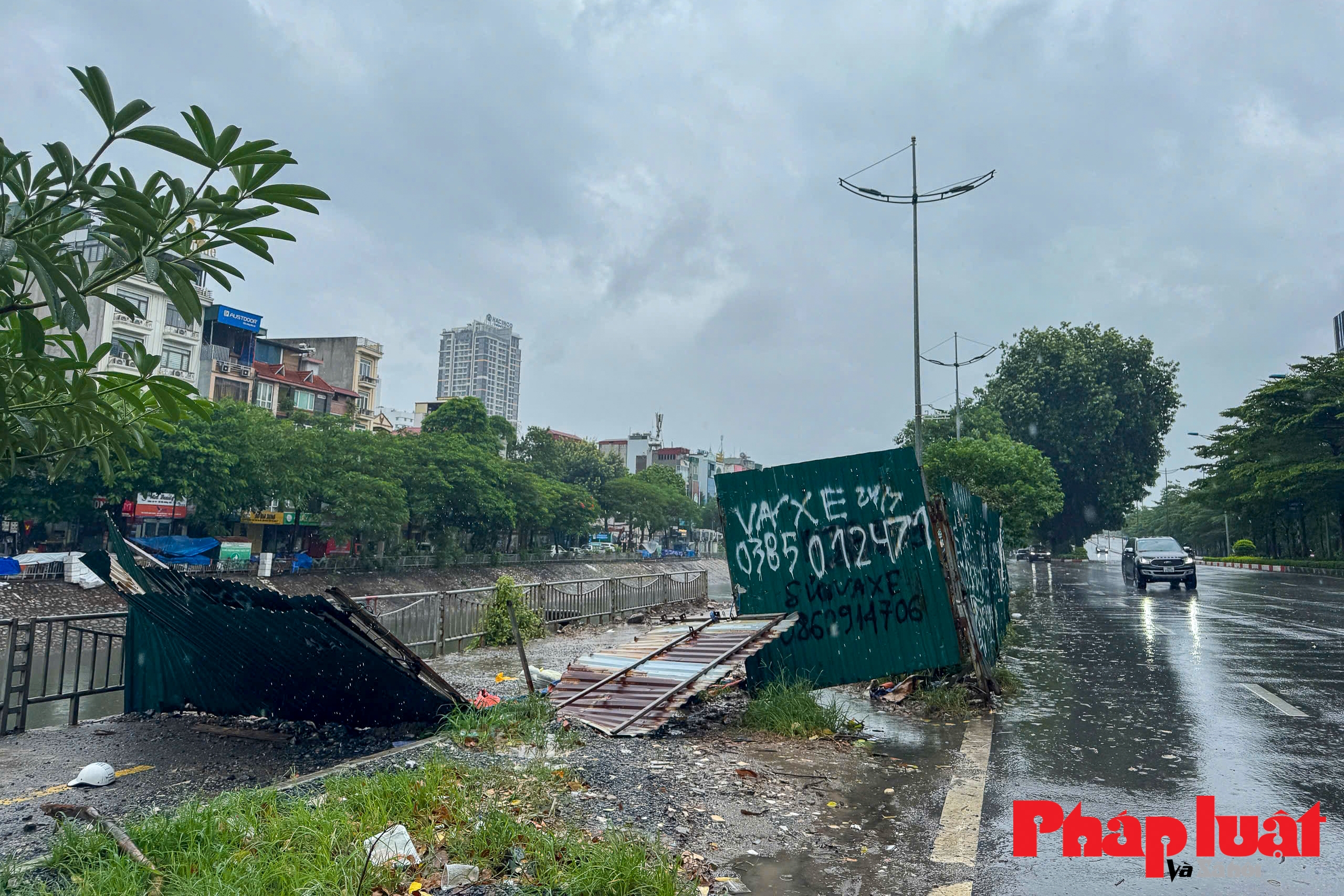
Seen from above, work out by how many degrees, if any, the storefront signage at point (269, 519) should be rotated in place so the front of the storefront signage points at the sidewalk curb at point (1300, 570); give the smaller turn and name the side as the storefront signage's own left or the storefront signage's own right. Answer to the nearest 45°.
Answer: approximately 45° to the storefront signage's own left

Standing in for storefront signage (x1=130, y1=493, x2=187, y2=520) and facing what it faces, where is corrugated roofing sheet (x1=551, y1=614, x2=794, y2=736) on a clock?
The corrugated roofing sheet is roughly at 12 o'clock from the storefront signage.

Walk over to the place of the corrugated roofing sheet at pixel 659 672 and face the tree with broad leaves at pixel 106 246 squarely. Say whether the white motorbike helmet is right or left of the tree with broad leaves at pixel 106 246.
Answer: right

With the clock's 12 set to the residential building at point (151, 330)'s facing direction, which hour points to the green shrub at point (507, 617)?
The green shrub is roughly at 1 o'clock from the residential building.

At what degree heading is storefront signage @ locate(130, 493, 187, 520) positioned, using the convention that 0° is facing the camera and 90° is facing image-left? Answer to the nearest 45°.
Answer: approximately 0°

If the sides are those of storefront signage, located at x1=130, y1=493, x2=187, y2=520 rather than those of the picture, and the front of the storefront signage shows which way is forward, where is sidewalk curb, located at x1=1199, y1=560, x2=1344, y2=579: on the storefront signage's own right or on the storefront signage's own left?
on the storefront signage's own left

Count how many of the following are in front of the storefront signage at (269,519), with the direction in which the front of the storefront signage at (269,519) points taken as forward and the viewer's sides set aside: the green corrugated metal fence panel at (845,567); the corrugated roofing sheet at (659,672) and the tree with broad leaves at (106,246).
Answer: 3

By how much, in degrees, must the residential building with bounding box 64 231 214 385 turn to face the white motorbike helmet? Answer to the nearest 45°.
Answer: approximately 45° to its right

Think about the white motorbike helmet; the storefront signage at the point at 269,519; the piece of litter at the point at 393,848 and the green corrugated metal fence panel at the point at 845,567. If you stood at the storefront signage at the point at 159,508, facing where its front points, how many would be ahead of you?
3

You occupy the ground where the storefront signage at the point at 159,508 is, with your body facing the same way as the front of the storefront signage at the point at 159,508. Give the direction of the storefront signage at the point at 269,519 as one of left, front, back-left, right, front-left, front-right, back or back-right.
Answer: back-left

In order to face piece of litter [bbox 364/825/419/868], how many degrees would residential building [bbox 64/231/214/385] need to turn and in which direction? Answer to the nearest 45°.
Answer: approximately 45° to its right

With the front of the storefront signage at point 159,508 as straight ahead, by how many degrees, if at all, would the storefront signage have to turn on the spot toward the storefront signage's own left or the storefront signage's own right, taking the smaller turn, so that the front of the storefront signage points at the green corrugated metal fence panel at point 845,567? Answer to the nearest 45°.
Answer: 0° — it already faces it
